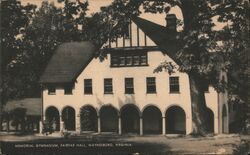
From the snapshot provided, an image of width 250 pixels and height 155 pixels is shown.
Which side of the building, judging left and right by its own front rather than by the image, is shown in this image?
front

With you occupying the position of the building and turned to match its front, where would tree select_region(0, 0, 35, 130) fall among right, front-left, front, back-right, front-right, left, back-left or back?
front-right

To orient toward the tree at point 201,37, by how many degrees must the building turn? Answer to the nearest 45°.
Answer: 0° — it already faces it
